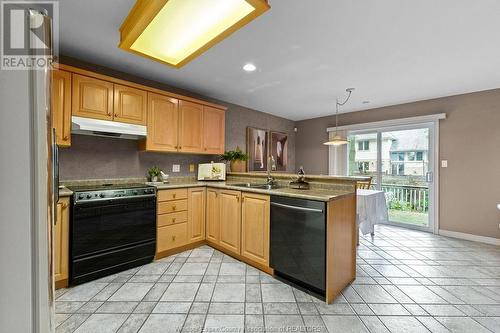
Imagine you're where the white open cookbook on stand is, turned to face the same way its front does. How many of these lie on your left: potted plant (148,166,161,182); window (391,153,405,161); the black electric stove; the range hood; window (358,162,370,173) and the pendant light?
3

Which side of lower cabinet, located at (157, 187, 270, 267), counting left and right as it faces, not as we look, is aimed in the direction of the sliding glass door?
left

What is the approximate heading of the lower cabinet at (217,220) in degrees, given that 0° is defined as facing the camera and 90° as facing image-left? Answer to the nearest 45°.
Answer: approximately 0°

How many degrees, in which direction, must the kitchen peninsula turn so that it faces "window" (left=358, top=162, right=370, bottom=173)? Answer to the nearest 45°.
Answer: approximately 180°

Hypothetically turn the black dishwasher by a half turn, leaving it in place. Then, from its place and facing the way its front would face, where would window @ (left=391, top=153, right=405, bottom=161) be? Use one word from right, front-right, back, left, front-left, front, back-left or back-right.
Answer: front

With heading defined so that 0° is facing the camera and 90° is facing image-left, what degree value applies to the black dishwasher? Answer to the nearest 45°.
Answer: approximately 45°

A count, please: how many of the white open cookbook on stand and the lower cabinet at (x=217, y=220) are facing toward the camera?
2
